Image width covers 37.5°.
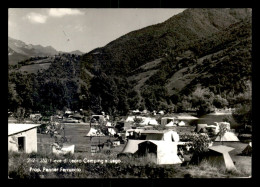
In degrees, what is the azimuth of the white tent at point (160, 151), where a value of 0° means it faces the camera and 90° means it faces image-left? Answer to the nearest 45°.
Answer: approximately 45°
